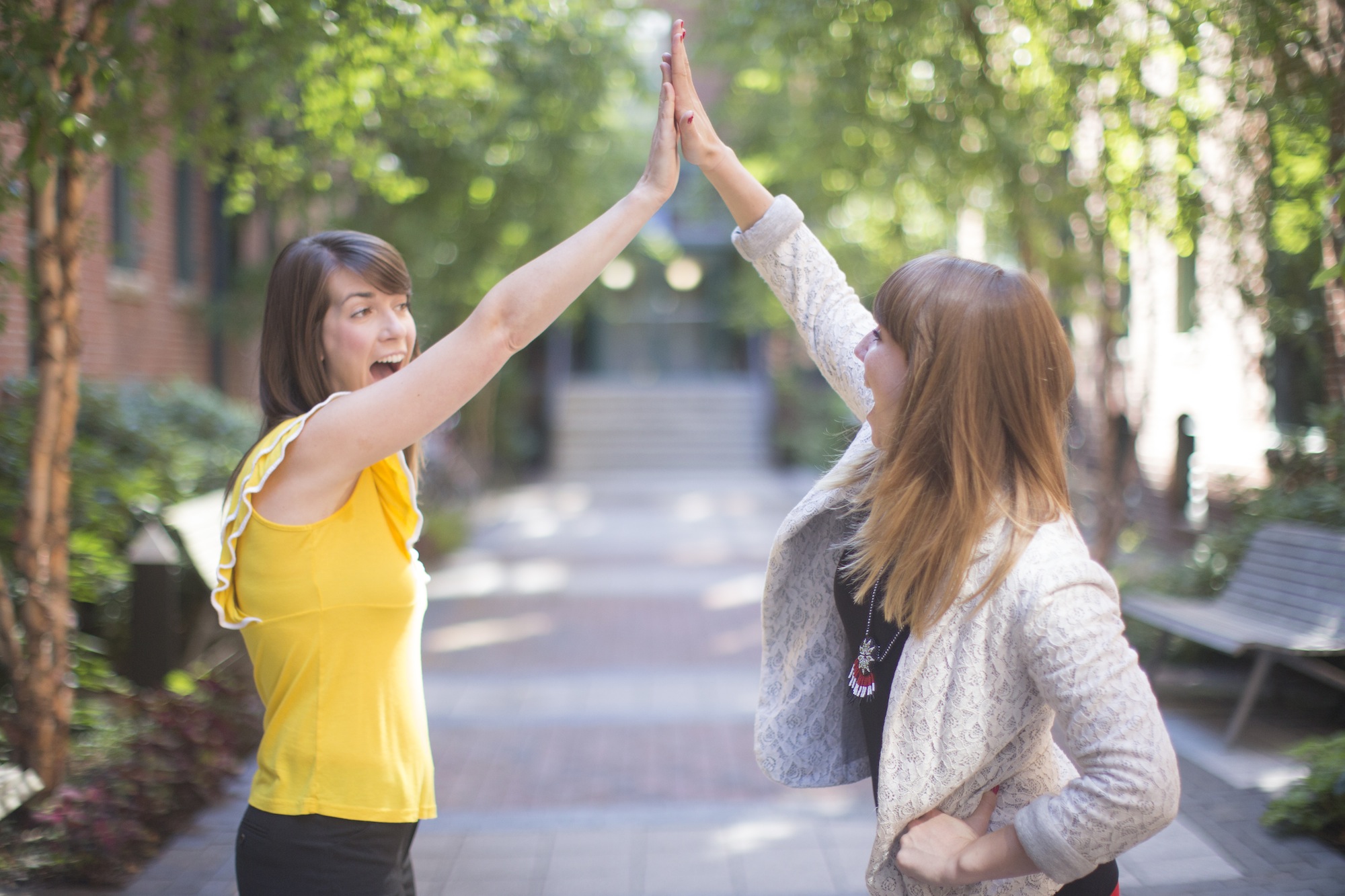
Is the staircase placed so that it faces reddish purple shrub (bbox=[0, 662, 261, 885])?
yes

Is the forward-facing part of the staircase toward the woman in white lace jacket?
yes

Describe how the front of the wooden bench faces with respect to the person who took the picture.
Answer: facing the viewer and to the left of the viewer

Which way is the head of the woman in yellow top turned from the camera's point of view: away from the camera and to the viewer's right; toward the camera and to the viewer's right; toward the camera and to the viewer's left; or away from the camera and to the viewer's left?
toward the camera and to the viewer's right

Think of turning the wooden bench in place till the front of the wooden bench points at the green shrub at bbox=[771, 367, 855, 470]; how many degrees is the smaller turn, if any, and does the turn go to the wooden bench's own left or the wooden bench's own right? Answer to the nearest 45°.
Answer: approximately 90° to the wooden bench's own right

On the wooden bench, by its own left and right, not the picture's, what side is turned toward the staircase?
right

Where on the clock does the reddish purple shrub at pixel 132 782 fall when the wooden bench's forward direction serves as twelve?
The reddish purple shrub is roughly at 12 o'clock from the wooden bench.

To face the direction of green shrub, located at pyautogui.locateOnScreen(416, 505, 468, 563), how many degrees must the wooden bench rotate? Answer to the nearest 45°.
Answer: approximately 45° to its right

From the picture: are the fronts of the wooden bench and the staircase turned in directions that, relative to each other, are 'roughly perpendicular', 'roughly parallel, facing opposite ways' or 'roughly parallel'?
roughly perpendicular

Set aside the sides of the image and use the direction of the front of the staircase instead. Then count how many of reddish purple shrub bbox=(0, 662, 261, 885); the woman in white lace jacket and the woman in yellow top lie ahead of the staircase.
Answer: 3

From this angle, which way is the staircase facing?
toward the camera

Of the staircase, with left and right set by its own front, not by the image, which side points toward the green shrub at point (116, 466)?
front

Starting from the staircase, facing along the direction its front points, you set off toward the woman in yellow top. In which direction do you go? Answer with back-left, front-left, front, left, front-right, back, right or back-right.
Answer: front

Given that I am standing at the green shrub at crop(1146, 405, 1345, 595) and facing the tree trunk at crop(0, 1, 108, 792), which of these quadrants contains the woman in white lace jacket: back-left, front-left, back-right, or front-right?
front-left

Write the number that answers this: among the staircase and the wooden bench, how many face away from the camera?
0

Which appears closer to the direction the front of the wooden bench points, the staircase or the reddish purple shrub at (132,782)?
the reddish purple shrub

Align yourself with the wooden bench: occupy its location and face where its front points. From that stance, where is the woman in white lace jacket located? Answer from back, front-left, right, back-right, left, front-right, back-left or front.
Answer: front-left

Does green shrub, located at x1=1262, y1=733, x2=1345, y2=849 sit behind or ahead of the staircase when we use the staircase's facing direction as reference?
ahead

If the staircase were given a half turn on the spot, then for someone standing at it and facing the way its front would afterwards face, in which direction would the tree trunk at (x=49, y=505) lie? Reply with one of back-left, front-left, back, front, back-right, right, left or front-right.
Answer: back
